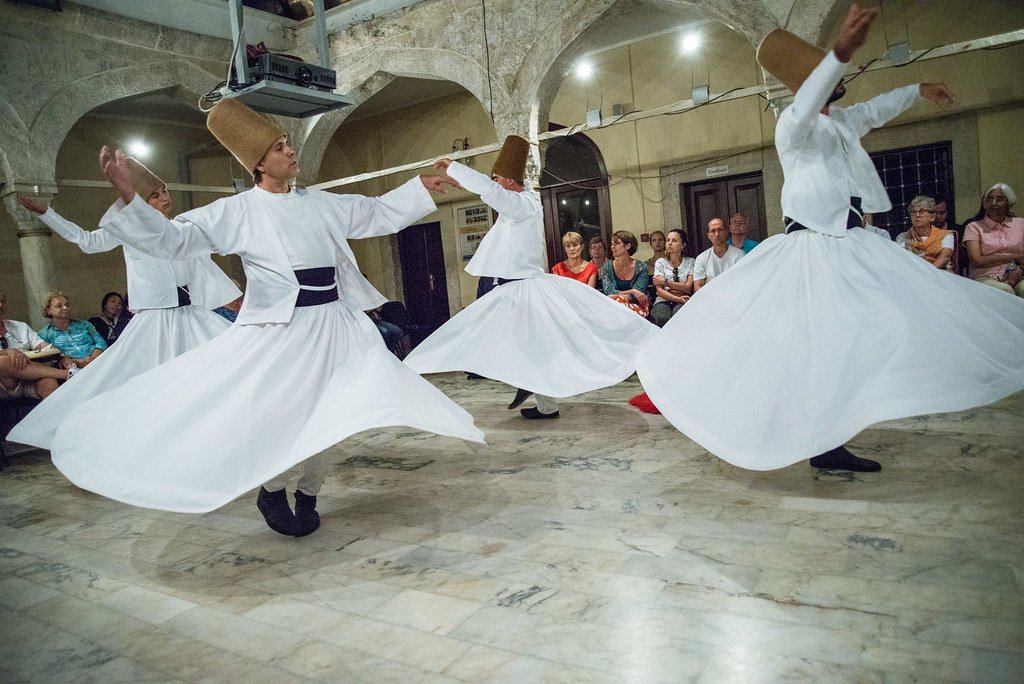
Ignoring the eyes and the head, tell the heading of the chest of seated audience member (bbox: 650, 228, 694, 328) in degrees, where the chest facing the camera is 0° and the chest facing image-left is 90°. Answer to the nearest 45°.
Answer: approximately 45°

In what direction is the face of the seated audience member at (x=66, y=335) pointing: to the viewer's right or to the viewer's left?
to the viewer's right

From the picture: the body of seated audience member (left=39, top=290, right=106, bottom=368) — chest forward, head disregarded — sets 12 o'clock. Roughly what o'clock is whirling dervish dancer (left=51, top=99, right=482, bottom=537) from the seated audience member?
The whirling dervish dancer is roughly at 1 o'clock from the seated audience member.

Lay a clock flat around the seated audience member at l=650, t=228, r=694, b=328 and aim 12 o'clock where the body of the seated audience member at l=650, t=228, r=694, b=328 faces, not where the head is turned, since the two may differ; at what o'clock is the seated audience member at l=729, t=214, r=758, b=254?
the seated audience member at l=729, t=214, r=758, b=254 is roughly at 7 o'clock from the seated audience member at l=650, t=228, r=694, b=328.

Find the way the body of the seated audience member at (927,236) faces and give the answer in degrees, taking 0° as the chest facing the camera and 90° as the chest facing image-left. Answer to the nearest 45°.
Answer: approximately 45°

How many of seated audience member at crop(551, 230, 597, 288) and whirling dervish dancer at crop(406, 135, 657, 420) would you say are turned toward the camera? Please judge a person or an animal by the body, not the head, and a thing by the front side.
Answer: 1

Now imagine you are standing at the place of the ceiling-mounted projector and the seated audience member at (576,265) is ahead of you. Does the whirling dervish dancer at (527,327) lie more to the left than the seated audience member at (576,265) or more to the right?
right

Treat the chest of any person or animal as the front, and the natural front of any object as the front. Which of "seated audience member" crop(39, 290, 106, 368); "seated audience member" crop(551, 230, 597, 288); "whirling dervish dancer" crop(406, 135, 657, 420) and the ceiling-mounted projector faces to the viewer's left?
the whirling dervish dancer

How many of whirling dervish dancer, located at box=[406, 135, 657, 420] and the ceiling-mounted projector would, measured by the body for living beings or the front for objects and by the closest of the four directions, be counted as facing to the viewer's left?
1

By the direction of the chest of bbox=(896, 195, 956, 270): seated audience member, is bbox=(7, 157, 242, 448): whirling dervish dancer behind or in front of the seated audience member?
in front

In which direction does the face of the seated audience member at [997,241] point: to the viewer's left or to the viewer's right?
to the viewer's left
